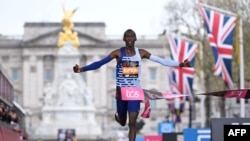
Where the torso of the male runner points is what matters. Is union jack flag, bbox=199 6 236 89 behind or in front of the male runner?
behind

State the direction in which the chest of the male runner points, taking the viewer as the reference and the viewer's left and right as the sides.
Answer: facing the viewer
